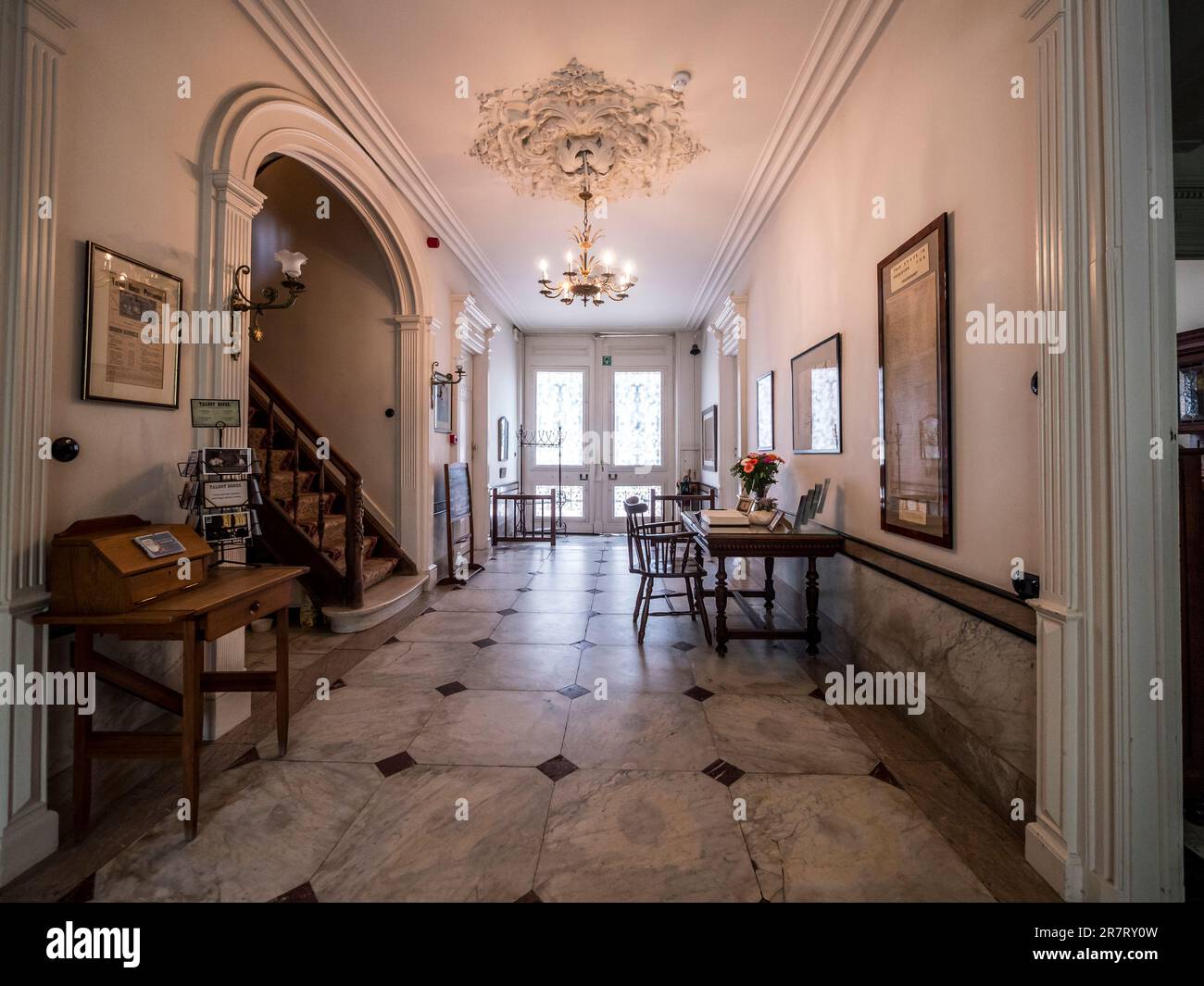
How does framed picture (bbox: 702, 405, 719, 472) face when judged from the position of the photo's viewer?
facing to the left of the viewer

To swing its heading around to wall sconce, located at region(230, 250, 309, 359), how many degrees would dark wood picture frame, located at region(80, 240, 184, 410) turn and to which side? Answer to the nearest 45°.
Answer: approximately 90° to its left

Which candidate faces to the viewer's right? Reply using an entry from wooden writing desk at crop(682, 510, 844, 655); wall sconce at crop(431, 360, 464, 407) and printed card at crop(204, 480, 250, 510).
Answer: the wall sconce

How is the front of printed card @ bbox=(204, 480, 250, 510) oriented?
toward the camera

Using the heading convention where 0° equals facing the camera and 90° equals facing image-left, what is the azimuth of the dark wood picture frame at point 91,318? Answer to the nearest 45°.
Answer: approximately 315°

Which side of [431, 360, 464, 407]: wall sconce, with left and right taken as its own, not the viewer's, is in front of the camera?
right

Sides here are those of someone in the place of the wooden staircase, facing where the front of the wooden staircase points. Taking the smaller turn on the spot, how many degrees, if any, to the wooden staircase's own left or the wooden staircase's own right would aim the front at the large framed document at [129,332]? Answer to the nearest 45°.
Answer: approximately 45° to the wooden staircase's own right

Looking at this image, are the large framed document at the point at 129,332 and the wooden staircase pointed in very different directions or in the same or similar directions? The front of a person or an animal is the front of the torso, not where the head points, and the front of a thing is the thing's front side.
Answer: same or similar directions

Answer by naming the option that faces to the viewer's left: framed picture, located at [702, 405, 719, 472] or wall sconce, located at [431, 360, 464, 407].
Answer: the framed picture

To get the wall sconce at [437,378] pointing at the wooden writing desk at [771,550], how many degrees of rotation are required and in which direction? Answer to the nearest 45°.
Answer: approximately 45° to its right

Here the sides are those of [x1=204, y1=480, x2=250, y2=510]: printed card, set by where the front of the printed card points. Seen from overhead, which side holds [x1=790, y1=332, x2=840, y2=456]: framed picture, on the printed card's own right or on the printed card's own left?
on the printed card's own left

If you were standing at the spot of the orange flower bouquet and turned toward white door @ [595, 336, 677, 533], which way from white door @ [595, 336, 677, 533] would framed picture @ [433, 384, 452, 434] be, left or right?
left
